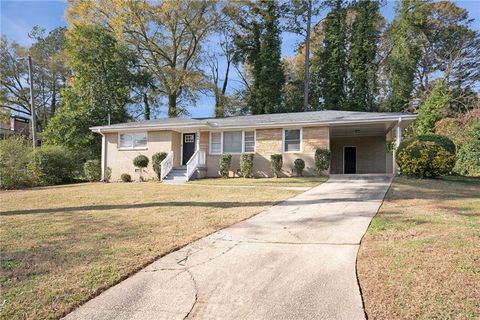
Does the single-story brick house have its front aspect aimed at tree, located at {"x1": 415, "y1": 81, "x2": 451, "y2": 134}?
no

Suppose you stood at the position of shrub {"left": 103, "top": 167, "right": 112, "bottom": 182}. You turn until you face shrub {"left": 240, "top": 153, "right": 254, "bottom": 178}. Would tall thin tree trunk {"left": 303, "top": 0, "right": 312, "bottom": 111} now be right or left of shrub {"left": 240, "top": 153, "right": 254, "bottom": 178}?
left

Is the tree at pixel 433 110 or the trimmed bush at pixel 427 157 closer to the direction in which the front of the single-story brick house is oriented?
the trimmed bush

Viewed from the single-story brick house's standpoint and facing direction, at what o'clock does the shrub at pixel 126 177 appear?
The shrub is roughly at 3 o'clock from the single-story brick house.

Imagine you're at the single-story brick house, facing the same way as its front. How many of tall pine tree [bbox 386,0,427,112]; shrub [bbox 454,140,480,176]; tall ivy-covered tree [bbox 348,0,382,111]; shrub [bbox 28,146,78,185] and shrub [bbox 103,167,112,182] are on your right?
2

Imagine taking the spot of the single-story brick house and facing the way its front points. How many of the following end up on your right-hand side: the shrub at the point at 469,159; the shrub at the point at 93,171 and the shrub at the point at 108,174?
2

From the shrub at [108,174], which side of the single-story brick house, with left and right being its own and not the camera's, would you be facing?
right

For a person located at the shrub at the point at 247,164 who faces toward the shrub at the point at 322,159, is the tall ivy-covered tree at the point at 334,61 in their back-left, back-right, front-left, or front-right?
front-left

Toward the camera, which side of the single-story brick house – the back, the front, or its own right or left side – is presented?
front

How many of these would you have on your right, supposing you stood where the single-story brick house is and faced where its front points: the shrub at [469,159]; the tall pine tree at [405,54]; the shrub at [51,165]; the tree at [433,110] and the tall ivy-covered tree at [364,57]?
1

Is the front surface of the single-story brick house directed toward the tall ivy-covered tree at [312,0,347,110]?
no

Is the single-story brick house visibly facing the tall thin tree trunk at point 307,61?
no

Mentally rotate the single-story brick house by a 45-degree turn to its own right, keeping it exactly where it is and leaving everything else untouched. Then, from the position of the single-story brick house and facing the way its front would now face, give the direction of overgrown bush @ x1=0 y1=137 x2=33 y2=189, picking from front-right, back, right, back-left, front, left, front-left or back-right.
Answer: front-right

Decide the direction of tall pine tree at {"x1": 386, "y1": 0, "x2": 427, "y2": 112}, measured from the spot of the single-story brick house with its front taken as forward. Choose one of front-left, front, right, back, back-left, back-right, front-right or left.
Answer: back-left

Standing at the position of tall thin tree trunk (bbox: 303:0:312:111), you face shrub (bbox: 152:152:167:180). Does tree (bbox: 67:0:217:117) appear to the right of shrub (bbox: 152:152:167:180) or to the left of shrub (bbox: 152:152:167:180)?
right

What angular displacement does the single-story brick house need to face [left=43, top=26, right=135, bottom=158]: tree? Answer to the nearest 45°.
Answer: approximately 135° to its right

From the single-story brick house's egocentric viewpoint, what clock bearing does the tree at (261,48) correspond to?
The tree is roughly at 6 o'clock from the single-story brick house.

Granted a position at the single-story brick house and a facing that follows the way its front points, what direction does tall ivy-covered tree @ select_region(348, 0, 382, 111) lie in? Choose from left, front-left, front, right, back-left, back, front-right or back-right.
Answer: back-left

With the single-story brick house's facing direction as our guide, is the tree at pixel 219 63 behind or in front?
behind

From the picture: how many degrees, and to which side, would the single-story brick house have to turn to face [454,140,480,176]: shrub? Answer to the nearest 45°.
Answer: approximately 90° to its left
